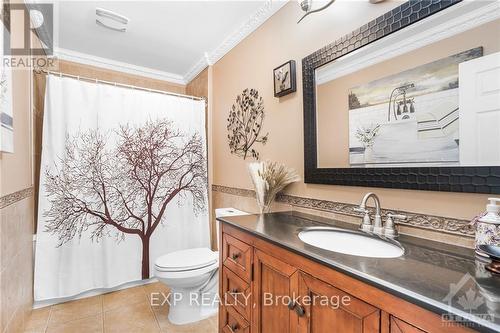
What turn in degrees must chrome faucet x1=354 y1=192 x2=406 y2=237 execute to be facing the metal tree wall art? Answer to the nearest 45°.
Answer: approximately 90° to its right

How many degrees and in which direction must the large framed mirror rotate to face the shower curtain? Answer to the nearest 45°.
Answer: approximately 45° to its right

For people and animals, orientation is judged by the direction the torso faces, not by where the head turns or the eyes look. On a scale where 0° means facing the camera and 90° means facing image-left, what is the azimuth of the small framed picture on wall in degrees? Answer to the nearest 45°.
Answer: approximately 45°

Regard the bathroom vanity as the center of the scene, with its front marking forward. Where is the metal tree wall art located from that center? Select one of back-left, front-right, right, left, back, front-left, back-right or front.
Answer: right

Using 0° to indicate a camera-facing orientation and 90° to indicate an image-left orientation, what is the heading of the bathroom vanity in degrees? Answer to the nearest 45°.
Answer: approximately 45°

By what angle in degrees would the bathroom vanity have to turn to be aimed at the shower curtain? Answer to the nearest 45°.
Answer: approximately 45° to its right

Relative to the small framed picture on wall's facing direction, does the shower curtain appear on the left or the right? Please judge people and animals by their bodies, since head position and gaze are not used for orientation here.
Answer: on its right

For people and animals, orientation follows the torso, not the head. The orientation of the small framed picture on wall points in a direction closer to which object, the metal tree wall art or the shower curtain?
the shower curtain

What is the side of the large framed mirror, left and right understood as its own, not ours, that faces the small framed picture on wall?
right

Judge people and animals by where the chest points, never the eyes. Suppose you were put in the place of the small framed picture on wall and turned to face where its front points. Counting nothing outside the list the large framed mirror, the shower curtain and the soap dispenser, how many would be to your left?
2
